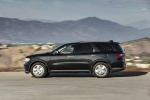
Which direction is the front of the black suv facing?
to the viewer's left
